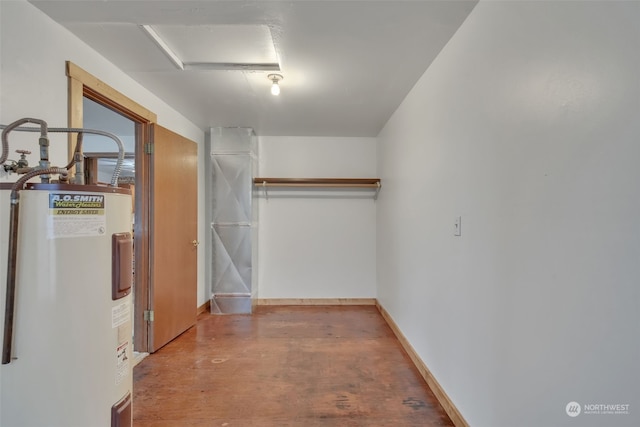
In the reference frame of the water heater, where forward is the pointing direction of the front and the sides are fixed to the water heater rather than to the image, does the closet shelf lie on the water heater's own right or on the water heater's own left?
on the water heater's own left

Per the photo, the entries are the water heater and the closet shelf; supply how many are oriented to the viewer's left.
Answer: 0

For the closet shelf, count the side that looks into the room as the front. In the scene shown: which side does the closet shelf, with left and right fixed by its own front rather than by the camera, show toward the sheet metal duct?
right

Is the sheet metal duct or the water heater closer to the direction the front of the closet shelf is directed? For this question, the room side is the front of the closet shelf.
the water heater

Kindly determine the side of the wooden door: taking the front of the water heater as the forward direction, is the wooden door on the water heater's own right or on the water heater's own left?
on the water heater's own left

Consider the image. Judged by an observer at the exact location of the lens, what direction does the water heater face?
facing the viewer and to the right of the viewer

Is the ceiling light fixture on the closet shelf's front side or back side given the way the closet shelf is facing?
on the front side

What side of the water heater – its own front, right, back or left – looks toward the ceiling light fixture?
left

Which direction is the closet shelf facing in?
toward the camera

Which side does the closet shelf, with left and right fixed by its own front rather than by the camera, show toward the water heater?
front

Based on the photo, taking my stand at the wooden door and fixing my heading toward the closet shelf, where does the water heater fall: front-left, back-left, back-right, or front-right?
back-right

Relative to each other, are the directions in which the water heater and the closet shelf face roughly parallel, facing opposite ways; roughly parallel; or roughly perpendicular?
roughly perpendicular
